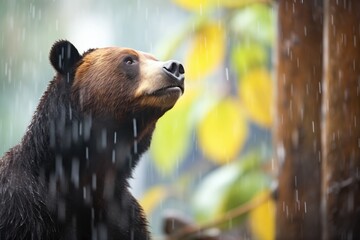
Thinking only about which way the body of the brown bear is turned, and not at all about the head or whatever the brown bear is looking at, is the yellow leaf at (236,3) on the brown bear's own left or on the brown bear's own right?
on the brown bear's own left

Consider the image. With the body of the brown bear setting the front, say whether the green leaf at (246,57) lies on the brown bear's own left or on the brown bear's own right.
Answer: on the brown bear's own left

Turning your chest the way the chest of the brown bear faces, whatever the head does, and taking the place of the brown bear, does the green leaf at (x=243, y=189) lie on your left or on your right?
on your left

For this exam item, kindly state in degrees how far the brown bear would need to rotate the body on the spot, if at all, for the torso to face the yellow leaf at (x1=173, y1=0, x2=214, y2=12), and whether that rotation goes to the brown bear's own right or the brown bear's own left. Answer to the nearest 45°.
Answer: approximately 45° to the brown bear's own left

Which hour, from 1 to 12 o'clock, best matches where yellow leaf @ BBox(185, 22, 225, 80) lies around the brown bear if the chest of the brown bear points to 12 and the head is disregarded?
The yellow leaf is roughly at 10 o'clock from the brown bear.

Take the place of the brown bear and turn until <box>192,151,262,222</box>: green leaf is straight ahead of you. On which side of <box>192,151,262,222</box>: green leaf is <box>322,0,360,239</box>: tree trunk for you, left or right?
right

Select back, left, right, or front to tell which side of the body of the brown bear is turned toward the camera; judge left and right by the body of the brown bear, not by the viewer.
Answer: right

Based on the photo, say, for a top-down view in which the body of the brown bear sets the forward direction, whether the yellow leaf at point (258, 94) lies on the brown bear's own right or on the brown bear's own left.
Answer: on the brown bear's own left
